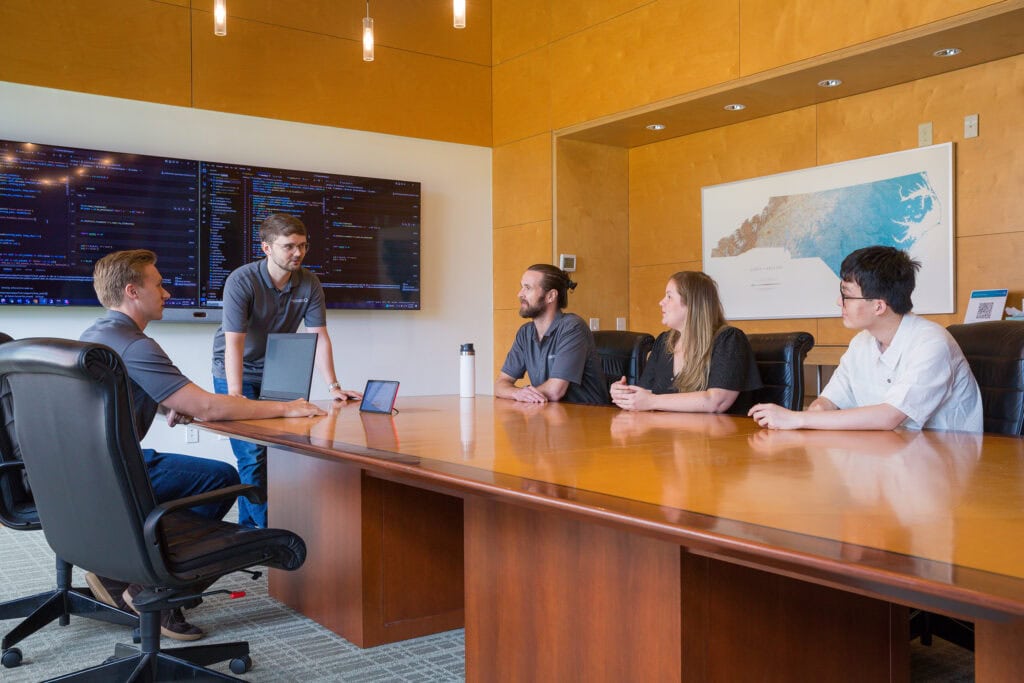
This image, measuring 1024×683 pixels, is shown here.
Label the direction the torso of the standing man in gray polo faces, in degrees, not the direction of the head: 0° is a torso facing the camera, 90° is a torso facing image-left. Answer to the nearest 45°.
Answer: approximately 315°

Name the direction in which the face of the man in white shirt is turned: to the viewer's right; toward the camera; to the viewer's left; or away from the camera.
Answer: to the viewer's left

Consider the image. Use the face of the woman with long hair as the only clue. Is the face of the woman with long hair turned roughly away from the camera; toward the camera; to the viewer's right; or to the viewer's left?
to the viewer's left

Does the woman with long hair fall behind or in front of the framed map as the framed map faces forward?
in front

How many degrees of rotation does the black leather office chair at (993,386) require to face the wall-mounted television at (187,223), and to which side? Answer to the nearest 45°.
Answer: approximately 45° to its right

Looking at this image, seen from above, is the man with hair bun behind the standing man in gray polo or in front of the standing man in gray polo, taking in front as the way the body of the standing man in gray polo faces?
in front

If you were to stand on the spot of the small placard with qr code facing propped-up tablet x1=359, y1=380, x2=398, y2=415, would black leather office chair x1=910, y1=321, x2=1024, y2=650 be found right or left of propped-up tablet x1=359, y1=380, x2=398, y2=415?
left

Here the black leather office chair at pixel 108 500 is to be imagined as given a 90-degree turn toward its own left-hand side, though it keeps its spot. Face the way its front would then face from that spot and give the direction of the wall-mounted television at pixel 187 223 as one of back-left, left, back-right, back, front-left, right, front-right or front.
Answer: front-right

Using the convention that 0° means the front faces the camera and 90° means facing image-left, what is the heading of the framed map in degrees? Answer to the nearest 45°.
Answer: approximately 45°

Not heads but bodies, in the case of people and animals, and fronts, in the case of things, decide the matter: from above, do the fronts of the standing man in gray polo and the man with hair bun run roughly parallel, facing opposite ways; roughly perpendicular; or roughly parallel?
roughly perpendicular

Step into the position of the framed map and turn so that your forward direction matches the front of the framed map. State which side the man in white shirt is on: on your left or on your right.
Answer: on your left
